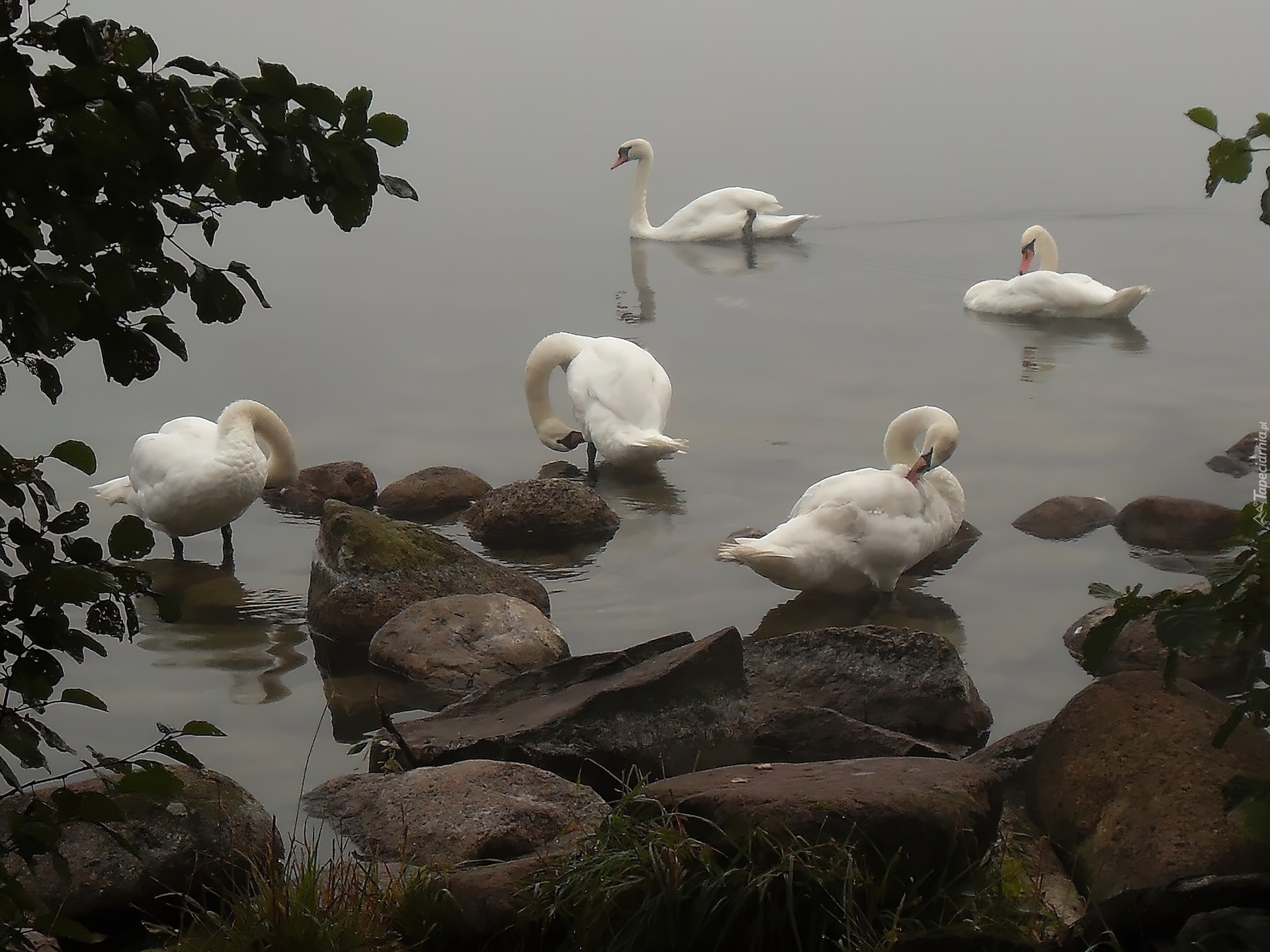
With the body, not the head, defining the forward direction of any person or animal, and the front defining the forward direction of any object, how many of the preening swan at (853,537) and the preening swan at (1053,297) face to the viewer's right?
1

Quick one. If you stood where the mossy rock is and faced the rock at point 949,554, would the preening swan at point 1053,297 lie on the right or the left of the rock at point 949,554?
left

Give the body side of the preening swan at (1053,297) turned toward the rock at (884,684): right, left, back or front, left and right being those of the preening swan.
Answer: left

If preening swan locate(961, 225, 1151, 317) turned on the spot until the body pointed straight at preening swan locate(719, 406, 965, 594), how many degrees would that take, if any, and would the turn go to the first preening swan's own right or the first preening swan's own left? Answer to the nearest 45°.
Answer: approximately 90° to the first preening swan's own left

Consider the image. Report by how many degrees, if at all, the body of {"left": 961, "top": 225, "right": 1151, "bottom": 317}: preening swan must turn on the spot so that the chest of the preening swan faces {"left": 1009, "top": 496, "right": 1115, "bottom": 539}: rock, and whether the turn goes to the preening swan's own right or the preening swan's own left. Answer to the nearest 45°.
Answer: approximately 90° to the preening swan's own left

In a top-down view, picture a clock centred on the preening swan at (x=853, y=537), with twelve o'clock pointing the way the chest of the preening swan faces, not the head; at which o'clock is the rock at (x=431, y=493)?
The rock is roughly at 7 o'clock from the preening swan.

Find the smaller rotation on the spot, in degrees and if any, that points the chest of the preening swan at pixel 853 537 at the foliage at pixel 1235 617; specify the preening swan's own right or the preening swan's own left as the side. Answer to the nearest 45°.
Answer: approximately 90° to the preening swan's own right

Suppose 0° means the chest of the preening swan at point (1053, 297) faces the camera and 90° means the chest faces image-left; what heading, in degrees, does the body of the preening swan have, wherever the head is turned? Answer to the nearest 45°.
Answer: approximately 90°

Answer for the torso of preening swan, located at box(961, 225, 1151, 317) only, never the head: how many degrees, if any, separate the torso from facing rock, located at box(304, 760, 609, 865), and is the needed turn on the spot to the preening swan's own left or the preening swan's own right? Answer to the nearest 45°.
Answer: approximately 90° to the preening swan's own left

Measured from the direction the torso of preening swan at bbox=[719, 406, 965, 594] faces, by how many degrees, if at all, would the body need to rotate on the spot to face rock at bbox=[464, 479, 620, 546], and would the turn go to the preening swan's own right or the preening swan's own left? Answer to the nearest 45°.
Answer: approximately 135° to the preening swan's own left

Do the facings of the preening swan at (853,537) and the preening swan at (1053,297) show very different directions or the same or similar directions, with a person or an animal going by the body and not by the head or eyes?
very different directions

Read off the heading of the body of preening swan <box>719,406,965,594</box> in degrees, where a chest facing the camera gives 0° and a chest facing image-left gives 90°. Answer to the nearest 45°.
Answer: approximately 270°
